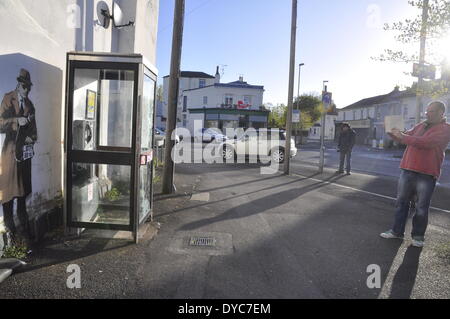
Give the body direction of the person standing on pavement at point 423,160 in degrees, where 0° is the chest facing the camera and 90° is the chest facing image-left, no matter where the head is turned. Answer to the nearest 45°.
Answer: approximately 45°
